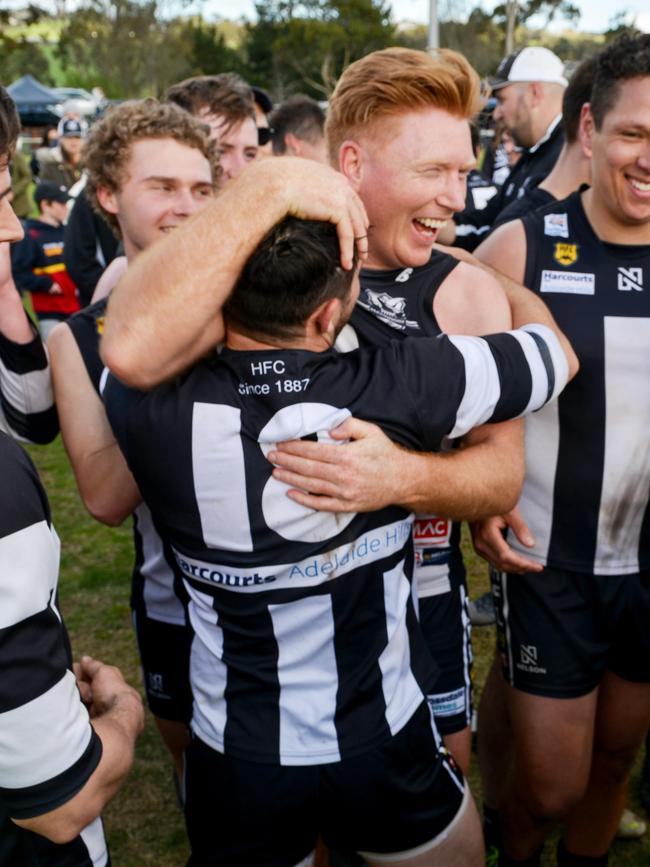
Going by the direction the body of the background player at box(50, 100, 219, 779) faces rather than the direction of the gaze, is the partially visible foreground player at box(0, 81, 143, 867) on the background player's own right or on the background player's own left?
on the background player's own right

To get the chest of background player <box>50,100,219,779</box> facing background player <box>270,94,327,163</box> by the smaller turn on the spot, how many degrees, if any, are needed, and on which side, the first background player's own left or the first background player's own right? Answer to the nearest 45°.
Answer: approximately 135° to the first background player's own left

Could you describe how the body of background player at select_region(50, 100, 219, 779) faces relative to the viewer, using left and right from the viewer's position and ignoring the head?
facing the viewer and to the right of the viewer

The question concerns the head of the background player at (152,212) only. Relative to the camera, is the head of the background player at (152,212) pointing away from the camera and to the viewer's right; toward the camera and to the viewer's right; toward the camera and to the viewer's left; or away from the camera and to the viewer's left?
toward the camera and to the viewer's right

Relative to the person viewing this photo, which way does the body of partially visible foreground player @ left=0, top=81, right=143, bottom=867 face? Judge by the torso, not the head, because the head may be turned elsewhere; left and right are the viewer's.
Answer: facing to the right of the viewer

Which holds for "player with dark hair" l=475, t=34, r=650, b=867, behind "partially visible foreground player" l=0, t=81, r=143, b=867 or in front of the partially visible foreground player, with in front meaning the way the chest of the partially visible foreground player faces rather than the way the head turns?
in front

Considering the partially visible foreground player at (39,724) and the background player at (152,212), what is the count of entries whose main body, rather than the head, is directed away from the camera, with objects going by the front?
0

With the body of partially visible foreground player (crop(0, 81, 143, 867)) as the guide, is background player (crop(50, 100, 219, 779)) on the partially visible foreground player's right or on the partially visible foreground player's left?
on the partially visible foreground player's left

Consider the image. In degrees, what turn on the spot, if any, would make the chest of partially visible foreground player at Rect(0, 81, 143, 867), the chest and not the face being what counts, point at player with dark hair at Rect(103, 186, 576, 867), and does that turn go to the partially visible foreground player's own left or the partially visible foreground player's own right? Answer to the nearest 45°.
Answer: approximately 45° to the partially visible foreground player's own left

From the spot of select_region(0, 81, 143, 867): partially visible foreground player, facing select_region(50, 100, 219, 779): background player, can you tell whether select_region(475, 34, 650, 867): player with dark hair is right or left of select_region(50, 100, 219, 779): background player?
right

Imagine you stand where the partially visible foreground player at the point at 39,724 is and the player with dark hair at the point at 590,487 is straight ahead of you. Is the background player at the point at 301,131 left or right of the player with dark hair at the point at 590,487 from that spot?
left

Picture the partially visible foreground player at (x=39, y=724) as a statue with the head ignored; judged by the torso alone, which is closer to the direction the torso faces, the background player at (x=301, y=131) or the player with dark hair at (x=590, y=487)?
the player with dark hair
